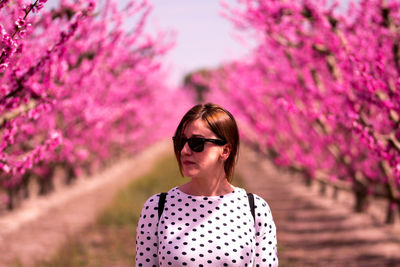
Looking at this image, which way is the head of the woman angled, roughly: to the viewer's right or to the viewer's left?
to the viewer's left

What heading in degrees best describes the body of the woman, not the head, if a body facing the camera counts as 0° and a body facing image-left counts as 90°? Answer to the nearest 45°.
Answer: approximately 0°
